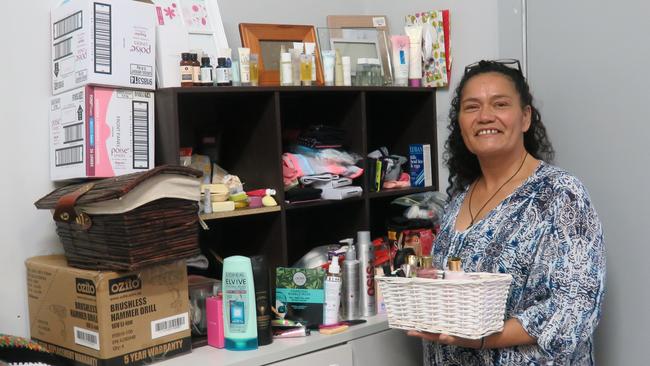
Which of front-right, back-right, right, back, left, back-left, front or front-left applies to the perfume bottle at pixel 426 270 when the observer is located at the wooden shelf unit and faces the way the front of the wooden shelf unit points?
front

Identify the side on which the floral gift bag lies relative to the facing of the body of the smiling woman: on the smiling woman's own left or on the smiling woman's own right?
on the smiling woman's own right

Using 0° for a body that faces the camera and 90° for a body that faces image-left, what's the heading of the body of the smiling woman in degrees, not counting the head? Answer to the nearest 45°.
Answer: approximately 45°

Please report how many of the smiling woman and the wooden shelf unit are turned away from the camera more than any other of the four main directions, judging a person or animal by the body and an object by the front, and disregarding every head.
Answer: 0

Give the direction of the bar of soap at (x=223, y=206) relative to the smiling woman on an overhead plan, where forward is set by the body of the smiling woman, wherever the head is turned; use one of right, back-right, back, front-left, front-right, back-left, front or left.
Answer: front-right

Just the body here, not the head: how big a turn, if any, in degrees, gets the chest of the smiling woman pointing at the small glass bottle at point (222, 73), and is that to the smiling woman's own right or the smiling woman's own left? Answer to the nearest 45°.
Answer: approximately 45° to the smiling woman's own right

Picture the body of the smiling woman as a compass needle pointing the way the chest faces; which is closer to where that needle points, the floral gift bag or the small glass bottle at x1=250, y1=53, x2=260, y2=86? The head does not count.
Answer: the small glass bottle
